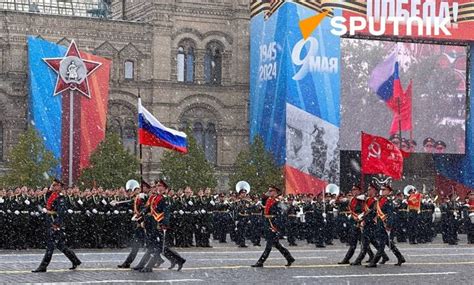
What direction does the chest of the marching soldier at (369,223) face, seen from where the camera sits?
to the viewer's left

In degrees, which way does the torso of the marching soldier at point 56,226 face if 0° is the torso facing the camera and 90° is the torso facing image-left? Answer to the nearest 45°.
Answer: approximately 90°

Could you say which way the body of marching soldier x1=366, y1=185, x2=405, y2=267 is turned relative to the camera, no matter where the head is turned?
to the viewer's left

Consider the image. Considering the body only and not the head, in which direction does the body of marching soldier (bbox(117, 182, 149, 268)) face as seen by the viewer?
to the viewer's left

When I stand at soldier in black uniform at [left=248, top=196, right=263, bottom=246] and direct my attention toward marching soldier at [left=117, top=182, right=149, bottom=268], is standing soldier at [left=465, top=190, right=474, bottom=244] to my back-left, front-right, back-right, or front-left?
back-left

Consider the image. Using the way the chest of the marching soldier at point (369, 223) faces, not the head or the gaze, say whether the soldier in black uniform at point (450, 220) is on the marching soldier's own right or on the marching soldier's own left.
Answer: on the marching soldier's own right
